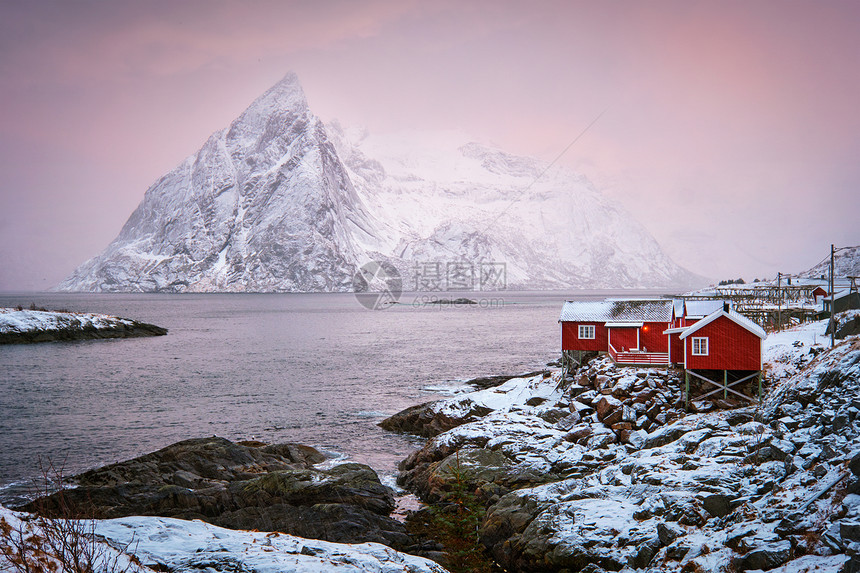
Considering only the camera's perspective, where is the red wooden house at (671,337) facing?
facing the viewer

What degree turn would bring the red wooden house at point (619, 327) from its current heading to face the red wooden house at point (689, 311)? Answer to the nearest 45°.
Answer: approximately 135° to its left

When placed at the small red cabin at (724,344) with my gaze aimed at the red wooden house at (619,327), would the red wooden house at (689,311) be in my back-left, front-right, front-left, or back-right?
front-right

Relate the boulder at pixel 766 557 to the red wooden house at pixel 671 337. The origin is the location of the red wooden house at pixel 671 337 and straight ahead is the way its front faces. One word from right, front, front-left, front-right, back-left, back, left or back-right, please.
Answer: front

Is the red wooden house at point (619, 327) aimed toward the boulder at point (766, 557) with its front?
yes
